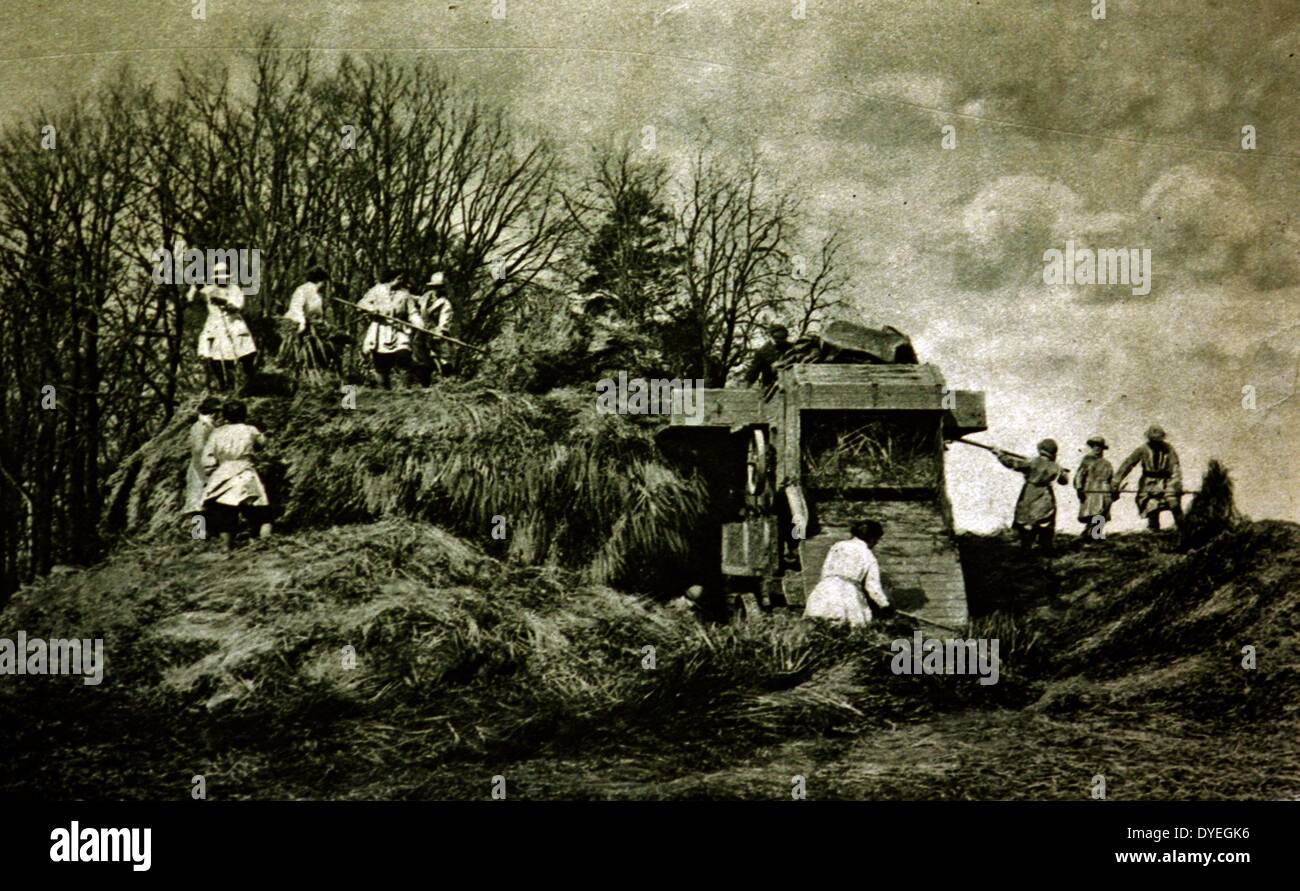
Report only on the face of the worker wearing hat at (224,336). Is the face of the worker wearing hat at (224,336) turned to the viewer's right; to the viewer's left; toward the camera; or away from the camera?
toward the camera

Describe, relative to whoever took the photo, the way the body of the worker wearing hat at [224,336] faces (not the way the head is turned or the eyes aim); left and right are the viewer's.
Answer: facing the viewer

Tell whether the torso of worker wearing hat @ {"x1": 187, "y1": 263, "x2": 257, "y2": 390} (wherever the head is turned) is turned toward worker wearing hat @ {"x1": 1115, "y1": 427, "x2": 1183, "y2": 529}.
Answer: no

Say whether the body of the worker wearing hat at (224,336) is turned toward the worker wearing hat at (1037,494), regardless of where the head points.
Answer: no

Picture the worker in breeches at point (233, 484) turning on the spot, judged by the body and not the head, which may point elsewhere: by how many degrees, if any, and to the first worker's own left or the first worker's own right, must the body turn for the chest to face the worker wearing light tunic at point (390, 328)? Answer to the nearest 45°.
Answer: approximately 45° to the first worker's own right

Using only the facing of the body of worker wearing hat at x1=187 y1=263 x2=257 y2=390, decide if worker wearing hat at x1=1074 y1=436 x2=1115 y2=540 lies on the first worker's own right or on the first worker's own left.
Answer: on the first worker's own left

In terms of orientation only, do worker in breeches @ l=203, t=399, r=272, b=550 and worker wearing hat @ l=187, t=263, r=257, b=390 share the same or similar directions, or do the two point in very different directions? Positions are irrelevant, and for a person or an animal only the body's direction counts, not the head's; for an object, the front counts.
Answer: very different directions

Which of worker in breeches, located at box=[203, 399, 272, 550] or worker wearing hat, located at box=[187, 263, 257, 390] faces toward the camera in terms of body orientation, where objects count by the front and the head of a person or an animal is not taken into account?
the worker wearing hat

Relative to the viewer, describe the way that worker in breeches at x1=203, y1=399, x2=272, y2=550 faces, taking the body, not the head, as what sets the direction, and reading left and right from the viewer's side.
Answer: facing away from the viewer

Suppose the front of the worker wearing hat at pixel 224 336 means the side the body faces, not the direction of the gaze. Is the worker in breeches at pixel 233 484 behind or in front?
in front
